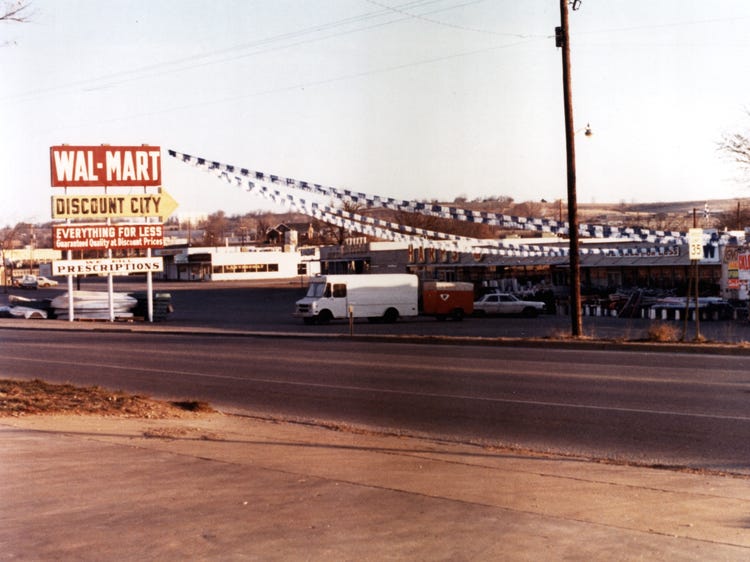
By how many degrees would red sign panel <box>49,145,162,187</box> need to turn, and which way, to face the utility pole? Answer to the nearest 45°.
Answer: approximately 45° to its left

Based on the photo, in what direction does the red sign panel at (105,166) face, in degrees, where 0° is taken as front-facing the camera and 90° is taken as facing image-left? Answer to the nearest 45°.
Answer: approximately 0°

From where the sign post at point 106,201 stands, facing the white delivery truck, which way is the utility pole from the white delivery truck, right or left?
right
